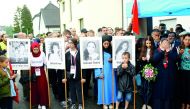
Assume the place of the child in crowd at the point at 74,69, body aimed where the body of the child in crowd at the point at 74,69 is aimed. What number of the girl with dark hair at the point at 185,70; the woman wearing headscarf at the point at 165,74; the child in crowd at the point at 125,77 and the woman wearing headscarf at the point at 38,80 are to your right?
1

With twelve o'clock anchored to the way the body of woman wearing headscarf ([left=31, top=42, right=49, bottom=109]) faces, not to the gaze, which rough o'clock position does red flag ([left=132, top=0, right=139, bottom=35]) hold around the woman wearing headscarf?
The red flag is roughly at 9 o'clock from the woman wearing headscarf.

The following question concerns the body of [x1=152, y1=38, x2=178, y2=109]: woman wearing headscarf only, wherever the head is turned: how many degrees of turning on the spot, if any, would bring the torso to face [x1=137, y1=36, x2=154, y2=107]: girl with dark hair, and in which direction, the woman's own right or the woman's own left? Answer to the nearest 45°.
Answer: approximately 135° to the woman's own right

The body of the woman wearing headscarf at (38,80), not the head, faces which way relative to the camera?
toward the camera

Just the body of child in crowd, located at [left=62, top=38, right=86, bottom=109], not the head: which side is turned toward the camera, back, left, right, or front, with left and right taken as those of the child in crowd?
front

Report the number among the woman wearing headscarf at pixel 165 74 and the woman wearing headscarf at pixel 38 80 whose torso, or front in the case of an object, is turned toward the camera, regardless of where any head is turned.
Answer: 2

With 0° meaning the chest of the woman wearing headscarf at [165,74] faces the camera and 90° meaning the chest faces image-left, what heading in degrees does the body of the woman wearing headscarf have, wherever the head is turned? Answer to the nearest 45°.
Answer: approximately 0°

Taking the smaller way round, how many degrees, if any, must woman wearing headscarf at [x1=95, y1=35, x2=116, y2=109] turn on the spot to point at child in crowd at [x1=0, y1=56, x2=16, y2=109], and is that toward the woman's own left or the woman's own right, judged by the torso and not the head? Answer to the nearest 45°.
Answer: approximately 45° to the woman's own right
